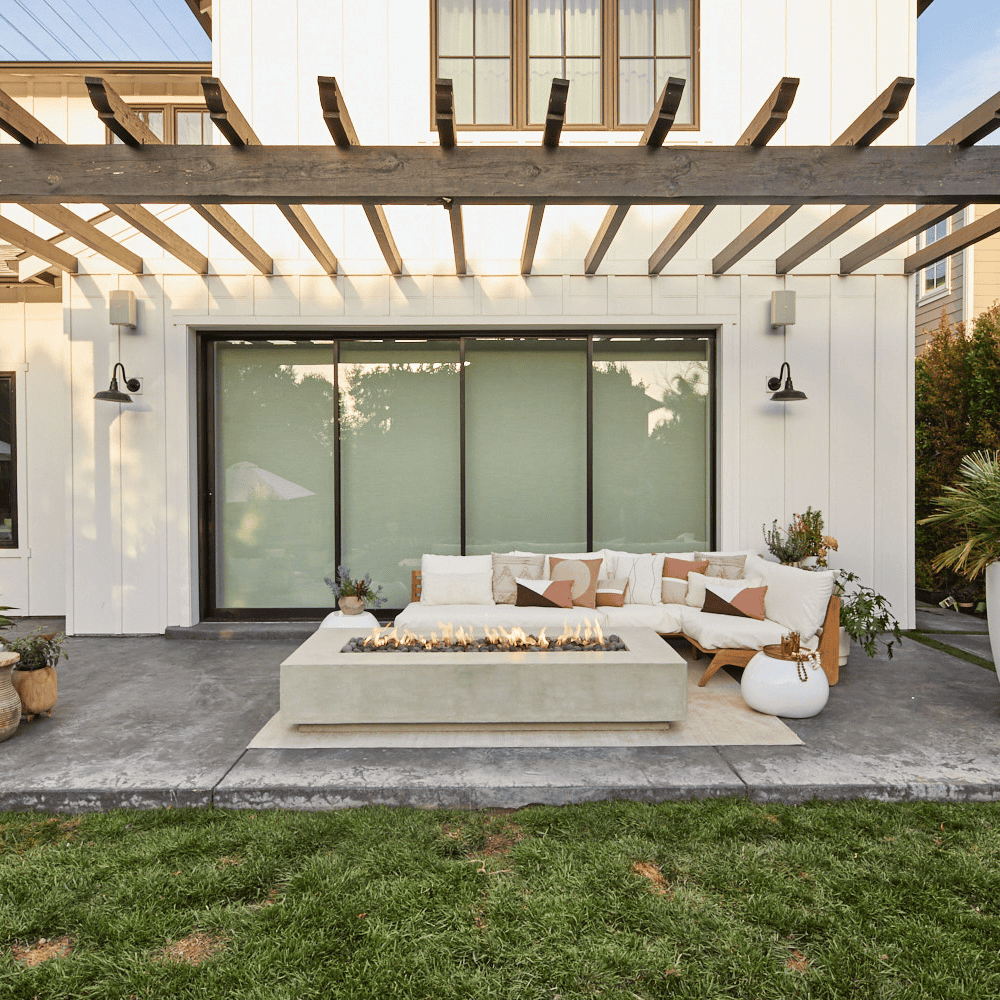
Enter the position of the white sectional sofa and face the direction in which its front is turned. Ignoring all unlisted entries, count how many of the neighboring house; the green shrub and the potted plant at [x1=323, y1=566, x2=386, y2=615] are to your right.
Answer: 1

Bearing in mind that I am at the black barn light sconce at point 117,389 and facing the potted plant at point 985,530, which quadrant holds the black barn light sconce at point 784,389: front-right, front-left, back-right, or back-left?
front-left

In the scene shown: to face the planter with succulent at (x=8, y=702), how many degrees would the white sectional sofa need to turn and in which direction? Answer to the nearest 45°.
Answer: approximately 45° to its right

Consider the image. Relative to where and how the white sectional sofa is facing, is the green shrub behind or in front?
behind

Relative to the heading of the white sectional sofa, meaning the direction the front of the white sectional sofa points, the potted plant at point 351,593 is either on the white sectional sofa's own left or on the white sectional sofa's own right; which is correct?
on the white sectional sofa's own right

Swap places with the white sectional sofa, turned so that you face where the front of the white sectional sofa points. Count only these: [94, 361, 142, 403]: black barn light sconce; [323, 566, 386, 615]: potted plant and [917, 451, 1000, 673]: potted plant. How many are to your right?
2

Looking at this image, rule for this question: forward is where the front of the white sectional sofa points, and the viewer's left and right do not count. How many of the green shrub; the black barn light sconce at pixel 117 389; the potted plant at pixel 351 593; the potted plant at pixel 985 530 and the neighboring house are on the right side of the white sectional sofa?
2

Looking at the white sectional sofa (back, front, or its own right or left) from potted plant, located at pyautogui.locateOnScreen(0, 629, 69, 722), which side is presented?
right

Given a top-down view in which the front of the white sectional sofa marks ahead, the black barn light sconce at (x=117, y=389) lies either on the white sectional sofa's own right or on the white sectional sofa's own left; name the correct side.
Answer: on the white sectional sofa's own right

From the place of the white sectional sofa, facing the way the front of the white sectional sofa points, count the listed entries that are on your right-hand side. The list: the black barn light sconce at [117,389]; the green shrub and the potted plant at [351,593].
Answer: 2

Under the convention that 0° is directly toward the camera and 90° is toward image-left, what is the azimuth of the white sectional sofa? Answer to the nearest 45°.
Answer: approximately 0°

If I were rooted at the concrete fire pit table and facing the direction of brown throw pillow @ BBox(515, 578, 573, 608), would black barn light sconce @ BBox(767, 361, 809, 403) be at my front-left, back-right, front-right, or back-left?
front-right

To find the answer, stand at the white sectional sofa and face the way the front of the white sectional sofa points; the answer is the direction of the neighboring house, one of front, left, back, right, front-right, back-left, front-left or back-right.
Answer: back-left
